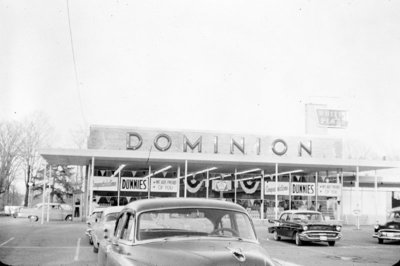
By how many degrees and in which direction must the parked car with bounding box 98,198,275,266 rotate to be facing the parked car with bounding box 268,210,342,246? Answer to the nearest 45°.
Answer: approximately 135° to its left

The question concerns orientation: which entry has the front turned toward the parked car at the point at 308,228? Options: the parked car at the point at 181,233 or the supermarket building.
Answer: the supermarket building

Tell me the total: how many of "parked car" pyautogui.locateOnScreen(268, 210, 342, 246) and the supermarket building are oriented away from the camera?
0

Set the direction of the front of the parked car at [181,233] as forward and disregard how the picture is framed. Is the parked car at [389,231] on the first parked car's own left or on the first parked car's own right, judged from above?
on the first parked car's own left

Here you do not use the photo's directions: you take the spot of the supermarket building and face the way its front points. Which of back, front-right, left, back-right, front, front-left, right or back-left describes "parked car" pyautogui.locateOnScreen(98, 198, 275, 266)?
front

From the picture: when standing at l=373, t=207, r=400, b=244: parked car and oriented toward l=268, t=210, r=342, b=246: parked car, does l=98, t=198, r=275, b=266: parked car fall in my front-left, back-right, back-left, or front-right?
front-left

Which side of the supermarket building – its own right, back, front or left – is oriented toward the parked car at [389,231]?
front

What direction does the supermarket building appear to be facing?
toward the camera

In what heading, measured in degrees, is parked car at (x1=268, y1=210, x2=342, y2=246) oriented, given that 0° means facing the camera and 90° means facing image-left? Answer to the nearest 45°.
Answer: approximately 315°

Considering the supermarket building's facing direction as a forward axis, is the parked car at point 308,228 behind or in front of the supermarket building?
in front

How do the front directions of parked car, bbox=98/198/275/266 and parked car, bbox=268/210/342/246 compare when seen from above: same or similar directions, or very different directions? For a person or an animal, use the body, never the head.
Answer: same or similar directions
